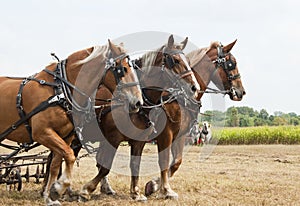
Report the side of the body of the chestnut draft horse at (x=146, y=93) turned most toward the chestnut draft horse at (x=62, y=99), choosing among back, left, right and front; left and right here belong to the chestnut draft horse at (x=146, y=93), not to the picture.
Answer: right

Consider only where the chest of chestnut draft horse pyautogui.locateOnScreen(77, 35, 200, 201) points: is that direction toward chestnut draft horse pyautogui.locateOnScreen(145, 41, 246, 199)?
no

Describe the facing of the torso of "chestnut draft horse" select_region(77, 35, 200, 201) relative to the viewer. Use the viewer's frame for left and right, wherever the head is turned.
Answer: facing the viewer and to the right of the viewer
